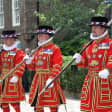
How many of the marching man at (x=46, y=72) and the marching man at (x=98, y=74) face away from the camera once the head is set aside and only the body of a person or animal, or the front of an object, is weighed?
0

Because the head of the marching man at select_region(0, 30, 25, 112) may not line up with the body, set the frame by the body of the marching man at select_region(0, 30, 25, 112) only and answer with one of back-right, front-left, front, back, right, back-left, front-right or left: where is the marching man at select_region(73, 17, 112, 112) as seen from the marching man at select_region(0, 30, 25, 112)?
left

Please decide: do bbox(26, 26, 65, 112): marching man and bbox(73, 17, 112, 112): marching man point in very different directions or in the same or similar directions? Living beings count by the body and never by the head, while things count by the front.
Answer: same or similar directions

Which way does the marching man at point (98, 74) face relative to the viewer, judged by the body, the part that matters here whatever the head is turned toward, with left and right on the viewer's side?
facing the viewer and to the left of the viewer

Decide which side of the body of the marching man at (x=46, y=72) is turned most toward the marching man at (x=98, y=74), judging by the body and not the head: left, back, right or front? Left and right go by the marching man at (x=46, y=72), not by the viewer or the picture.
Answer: left

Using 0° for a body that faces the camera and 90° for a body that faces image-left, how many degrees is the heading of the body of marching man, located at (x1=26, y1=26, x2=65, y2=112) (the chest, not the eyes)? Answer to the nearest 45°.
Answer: approximately 45°

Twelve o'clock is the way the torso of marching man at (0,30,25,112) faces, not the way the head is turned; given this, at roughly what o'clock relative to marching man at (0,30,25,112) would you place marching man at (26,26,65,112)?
marching man at (26,26,65,112) is roughly at 9 o'clock from marching man at (0,30,25,112).

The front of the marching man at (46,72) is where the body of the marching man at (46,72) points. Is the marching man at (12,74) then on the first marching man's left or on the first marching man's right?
on the first marching man's right

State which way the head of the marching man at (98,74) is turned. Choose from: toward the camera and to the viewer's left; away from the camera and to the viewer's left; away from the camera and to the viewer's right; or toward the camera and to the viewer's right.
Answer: toward the camera and to the viewer's left

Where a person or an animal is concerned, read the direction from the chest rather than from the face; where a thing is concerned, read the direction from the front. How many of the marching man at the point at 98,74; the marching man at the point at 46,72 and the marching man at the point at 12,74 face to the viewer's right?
0

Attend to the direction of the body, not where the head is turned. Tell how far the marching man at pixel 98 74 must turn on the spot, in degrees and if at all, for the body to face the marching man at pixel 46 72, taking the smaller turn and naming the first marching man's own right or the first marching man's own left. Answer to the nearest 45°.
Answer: approximately 90° to the first marching man's own right
